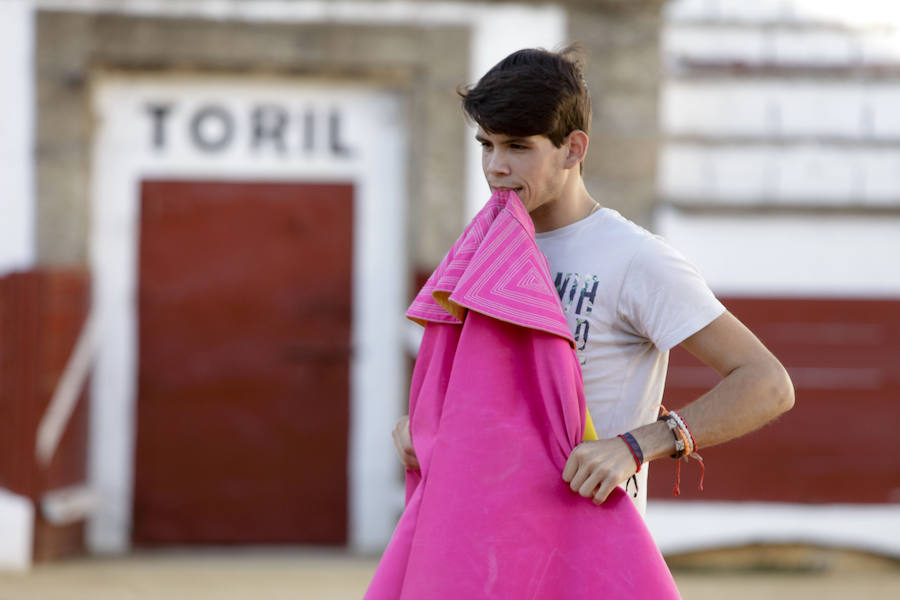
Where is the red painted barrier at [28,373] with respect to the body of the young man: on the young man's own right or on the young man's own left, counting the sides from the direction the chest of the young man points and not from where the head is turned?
on the young man's own right

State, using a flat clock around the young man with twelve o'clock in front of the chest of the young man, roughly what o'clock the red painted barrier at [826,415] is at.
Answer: The red painted barrier is roughly at 5 o'clock from the young man.

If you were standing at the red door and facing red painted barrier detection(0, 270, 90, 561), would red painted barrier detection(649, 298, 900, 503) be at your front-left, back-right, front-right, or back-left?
back-left

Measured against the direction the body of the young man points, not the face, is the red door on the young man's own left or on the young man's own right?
on the young man's own right

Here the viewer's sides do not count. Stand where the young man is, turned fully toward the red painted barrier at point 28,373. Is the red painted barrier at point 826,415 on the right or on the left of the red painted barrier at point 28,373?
right

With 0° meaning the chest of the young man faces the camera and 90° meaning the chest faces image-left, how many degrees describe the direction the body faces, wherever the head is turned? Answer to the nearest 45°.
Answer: approximately 45°
